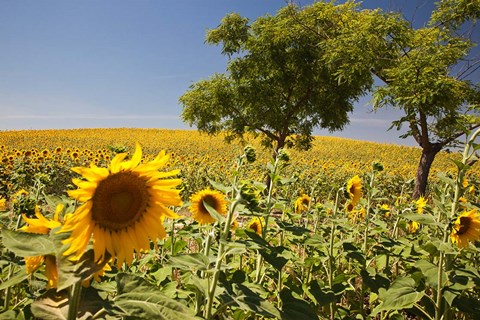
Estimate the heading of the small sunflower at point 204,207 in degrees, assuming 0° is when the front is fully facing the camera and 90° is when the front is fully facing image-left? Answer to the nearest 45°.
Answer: approximately 0°

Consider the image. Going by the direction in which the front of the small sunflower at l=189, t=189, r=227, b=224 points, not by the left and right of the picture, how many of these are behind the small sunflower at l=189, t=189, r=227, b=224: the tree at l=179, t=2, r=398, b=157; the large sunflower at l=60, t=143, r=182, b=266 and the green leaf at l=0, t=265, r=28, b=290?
1

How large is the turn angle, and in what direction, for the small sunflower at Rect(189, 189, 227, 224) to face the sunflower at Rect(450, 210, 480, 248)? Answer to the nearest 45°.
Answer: approximately 90° to its left

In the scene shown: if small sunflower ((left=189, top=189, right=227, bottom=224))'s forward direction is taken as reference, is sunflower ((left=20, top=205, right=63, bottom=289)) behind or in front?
in front

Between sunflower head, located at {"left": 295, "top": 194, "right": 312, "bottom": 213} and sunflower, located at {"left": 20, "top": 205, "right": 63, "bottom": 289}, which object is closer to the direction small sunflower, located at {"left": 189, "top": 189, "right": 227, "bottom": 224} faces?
the sunflower

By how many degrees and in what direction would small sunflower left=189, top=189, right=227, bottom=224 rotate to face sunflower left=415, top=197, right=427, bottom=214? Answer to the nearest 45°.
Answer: approximately 90° to its left

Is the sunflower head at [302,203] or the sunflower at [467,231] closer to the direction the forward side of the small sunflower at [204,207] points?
the sunflower

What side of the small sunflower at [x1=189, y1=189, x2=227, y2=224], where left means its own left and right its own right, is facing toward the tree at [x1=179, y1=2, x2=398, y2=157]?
back
